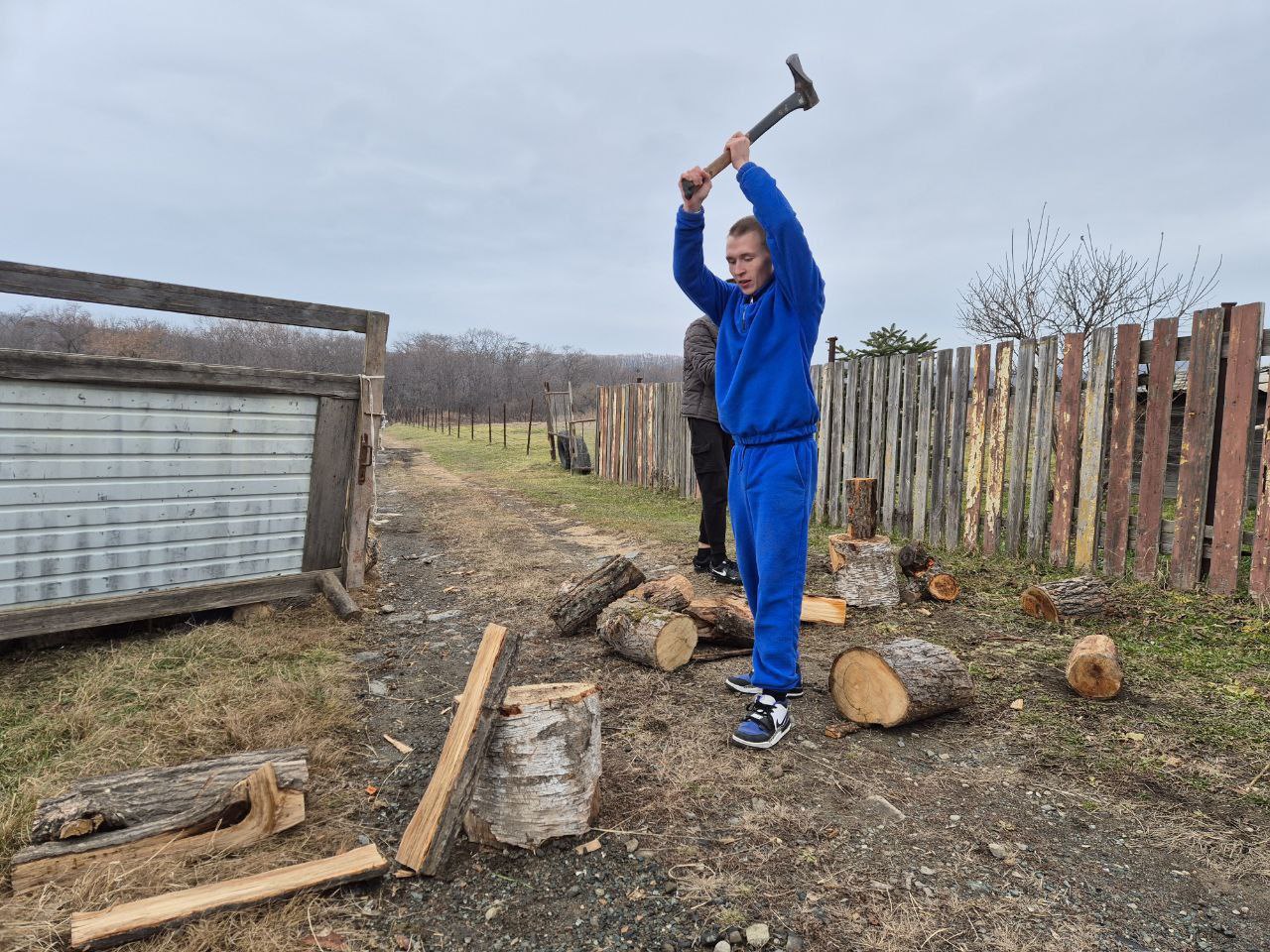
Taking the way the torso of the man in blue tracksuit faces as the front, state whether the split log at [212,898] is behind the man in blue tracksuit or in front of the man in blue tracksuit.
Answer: in front

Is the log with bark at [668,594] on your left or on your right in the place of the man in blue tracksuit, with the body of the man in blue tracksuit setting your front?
on your right

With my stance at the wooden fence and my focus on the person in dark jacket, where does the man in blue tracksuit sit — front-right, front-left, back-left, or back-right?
front-left

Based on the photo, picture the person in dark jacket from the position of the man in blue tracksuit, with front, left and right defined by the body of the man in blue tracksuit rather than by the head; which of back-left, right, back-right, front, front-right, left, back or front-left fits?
back-right

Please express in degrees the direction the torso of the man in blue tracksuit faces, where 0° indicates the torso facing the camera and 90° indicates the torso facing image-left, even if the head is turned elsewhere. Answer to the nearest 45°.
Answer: approximately 45°

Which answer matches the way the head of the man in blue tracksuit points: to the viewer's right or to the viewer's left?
to the viewer's left

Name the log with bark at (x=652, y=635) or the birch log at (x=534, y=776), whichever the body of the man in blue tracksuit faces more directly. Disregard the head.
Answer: the birch log

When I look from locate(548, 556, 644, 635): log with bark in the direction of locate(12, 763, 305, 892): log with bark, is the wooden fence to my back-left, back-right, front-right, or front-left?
back-left

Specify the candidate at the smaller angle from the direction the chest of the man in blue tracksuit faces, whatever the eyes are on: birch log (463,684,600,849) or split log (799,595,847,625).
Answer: the birch log
